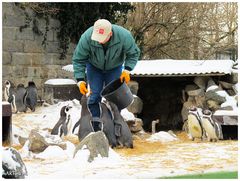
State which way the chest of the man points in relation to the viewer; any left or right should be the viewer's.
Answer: facing the viewer

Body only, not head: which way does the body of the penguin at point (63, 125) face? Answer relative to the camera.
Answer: to the viewer's right

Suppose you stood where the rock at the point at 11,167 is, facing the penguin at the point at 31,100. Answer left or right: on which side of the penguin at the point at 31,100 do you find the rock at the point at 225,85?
right

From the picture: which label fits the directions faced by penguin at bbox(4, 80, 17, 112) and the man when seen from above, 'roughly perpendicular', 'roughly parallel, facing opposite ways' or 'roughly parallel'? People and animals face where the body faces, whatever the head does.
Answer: roughly perpendicular

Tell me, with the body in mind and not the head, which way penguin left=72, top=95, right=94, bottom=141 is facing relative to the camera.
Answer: away from the camera

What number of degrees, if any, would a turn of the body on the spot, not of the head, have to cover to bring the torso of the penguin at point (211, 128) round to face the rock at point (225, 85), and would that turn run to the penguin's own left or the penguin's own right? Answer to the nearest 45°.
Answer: approximately 135° to the penguin's own right

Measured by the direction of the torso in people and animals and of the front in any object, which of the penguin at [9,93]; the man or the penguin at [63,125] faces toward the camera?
the man

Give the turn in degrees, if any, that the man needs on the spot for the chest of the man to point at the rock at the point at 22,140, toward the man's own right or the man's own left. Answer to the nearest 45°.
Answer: approximately 45° to the man's own right
